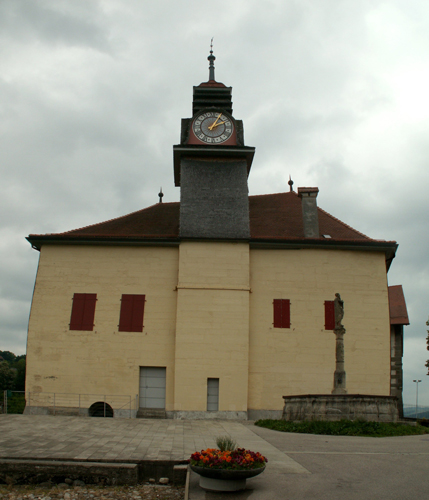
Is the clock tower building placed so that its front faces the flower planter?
yes

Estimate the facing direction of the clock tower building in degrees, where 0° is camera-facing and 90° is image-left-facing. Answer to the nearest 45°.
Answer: approximately 0°

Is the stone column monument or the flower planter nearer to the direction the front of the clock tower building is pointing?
the flower planter
